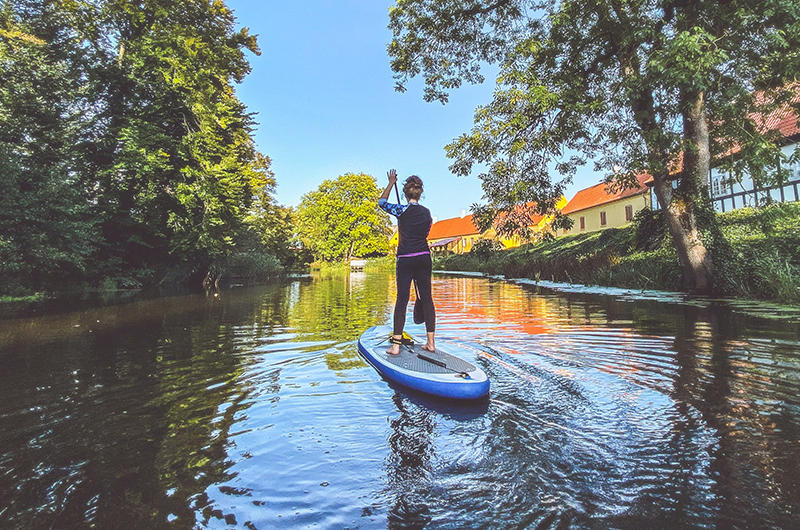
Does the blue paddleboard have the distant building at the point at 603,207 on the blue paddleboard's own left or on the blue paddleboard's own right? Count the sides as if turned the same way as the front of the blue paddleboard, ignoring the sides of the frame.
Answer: on the blue paddleboard's own right

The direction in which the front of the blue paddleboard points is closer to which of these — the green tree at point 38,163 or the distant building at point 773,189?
the green tree

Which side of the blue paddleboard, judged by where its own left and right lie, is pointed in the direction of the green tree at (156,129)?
front

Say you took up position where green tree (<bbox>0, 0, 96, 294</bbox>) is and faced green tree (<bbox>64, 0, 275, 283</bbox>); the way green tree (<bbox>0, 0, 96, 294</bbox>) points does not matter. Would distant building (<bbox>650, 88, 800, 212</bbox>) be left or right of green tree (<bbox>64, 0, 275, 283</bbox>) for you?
right

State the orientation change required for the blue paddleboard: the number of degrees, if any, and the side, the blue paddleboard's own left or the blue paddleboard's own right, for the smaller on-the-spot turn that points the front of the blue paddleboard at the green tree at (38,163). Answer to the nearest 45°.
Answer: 0° — it already faces it

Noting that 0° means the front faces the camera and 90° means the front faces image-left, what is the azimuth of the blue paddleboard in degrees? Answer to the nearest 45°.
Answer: approximately 135°

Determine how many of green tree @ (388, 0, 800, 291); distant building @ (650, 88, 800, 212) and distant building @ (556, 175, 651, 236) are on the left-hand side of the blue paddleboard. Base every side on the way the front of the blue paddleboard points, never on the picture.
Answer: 0

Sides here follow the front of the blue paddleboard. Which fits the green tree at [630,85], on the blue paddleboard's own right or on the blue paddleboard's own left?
on the blue paddleboard's own right

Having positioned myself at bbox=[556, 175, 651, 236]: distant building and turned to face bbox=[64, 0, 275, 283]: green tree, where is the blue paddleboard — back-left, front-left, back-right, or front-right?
front-left

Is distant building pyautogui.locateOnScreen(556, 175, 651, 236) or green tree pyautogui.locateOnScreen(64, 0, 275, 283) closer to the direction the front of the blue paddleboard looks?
the green tree

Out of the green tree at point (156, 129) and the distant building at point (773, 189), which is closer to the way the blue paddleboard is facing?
the green tree

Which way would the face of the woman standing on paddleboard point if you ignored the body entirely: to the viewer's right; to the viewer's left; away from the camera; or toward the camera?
away from the camera

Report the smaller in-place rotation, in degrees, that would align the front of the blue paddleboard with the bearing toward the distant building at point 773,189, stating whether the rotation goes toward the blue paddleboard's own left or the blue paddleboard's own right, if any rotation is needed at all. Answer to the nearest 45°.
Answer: approximately 90° to the blue paddleboard's own right
